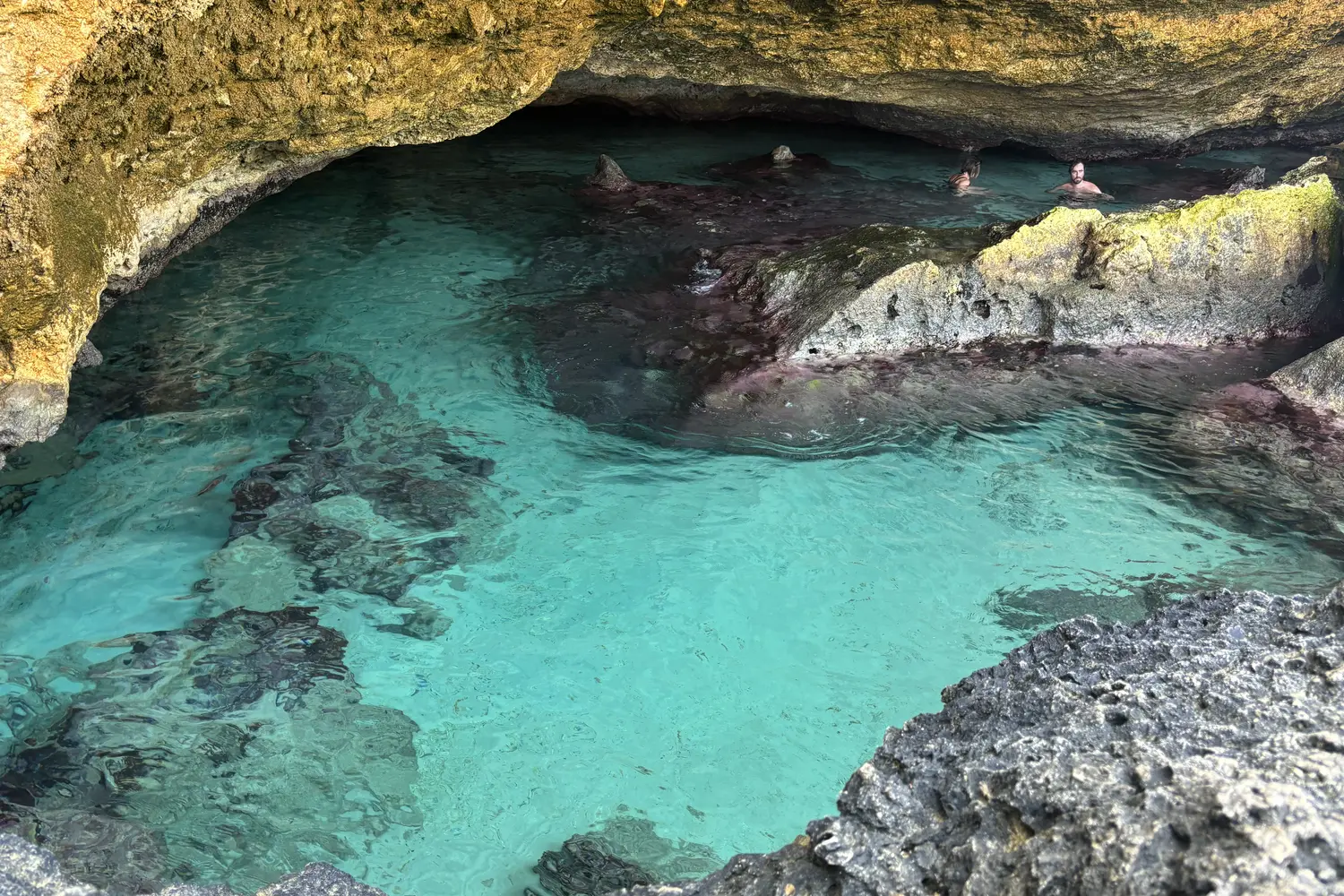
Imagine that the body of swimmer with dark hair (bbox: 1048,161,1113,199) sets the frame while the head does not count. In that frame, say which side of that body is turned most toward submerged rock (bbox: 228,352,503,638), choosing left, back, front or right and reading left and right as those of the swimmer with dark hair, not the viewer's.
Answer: front

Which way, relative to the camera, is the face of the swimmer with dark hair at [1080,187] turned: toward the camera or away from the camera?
toward the camera

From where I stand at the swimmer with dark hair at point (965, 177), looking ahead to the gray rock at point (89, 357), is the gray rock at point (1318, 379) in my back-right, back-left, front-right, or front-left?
front-left

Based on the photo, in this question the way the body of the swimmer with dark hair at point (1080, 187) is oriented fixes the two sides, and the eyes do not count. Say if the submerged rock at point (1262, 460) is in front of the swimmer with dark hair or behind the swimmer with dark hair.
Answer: in front

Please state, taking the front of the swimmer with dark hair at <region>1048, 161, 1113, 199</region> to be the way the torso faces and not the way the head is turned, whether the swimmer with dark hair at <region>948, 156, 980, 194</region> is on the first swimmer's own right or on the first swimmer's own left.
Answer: on the first swimmer's own right

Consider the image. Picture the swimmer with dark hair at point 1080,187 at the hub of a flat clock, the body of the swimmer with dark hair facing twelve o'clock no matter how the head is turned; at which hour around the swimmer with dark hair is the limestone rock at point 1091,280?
The limestone rock is roughly at 12 o'clock from the swimmer with dark hair.

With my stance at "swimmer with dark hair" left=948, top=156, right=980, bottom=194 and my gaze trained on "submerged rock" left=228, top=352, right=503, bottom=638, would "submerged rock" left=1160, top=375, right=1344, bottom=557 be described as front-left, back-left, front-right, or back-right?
front-left

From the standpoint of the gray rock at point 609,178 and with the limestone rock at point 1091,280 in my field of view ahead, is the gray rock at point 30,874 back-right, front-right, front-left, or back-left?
front-right

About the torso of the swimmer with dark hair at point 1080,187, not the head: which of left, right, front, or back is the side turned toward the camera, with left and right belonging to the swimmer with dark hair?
front

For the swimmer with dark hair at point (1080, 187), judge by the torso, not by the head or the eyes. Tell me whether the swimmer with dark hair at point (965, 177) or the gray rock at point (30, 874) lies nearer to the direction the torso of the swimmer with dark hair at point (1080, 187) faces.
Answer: the gray rock

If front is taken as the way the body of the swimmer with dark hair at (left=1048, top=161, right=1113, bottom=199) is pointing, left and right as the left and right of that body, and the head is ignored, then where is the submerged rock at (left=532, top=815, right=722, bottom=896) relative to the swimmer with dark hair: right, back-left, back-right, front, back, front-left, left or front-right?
front

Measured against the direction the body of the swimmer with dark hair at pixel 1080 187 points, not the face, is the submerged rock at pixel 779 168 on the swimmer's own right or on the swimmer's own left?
on the swimmer's own right
